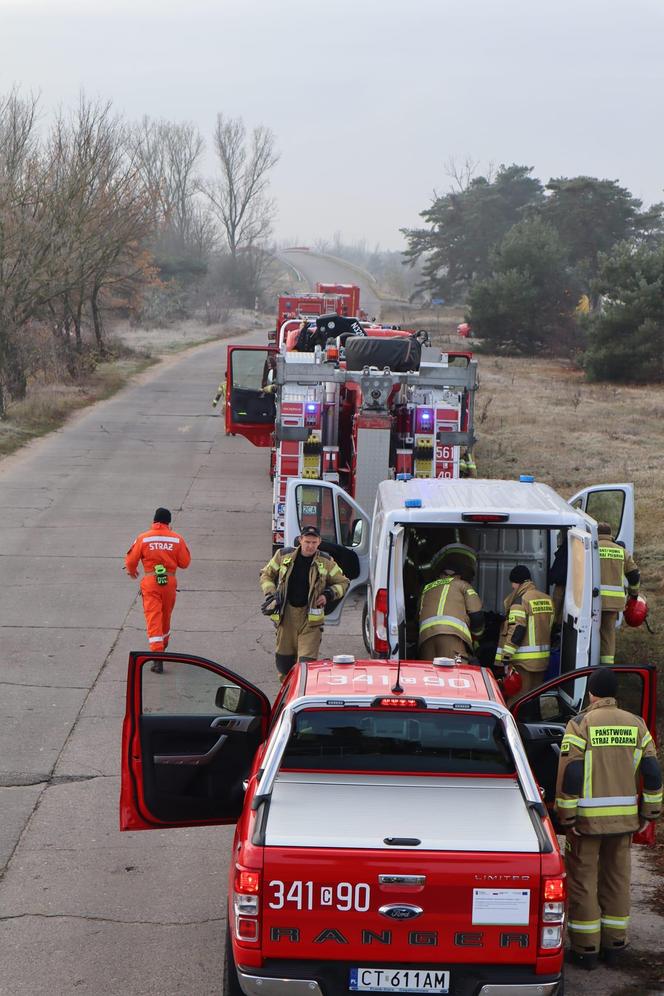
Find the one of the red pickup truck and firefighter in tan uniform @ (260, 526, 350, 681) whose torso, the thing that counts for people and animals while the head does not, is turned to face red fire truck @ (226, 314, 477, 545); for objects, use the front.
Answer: the red pickup truck

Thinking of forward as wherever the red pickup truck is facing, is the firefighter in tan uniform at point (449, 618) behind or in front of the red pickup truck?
in front

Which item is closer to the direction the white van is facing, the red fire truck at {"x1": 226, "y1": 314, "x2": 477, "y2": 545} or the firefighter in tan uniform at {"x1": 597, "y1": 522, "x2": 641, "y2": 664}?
the red fire truck

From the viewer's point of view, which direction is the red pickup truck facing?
away from the camera

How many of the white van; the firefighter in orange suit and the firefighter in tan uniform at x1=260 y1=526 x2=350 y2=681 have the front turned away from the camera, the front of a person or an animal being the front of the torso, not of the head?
2

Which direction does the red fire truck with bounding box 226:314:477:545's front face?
away from the camera

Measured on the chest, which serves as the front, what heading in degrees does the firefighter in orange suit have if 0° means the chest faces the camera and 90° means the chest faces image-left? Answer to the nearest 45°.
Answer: approximately 180°

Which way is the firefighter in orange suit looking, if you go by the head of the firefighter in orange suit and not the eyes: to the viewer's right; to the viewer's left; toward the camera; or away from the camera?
away from the camera

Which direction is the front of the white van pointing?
away from the camera

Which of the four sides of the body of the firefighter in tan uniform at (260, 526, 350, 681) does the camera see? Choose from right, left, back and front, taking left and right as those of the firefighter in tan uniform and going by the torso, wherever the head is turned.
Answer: front

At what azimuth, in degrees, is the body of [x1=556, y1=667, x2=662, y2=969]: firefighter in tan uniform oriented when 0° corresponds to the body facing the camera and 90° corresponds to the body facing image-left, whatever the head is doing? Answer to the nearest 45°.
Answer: approximately 180°

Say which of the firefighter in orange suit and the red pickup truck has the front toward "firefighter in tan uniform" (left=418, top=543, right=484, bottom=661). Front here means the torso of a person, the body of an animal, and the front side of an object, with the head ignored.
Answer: the red pickup truck

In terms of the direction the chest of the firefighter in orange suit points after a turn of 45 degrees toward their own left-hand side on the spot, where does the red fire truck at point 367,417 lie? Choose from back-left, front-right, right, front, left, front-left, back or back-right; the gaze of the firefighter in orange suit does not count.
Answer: right

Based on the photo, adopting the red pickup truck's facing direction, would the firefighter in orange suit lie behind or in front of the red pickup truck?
in front

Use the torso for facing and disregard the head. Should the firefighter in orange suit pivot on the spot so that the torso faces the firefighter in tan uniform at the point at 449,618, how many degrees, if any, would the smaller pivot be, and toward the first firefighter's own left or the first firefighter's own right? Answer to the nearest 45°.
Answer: approximately 135° to the first firefighter's own right
